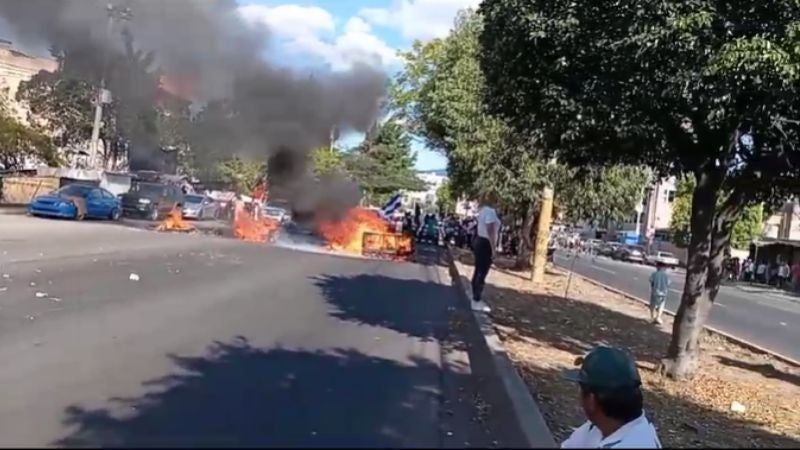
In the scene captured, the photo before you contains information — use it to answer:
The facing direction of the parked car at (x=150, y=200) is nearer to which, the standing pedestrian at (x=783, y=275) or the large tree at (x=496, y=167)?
the large tree

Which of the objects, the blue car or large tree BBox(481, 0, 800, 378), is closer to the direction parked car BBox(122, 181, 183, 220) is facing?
the blue car

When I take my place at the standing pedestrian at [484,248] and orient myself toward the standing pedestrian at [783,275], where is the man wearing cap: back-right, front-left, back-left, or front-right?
back-right

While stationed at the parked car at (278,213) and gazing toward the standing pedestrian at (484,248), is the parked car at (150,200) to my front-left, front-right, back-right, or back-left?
back-right

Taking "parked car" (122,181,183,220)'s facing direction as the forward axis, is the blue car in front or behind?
in front

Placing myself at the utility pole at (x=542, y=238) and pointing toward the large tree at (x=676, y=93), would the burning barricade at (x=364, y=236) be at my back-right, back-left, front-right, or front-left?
back-right

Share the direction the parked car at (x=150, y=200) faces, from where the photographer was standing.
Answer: facing the viewer and to the left of the viewer

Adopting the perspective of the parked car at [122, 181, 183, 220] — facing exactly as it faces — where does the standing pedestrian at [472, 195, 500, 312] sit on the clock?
The standing pedestrian is roughly at 10 o'clock from the parked car.
